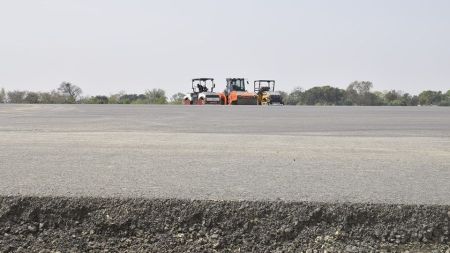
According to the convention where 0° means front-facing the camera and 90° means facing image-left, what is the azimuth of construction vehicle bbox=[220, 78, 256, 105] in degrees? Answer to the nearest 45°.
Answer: approximately 315°

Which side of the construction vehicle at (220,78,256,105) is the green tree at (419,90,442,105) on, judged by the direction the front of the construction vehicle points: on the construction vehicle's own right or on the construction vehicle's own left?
on the construction vehicle's own left
